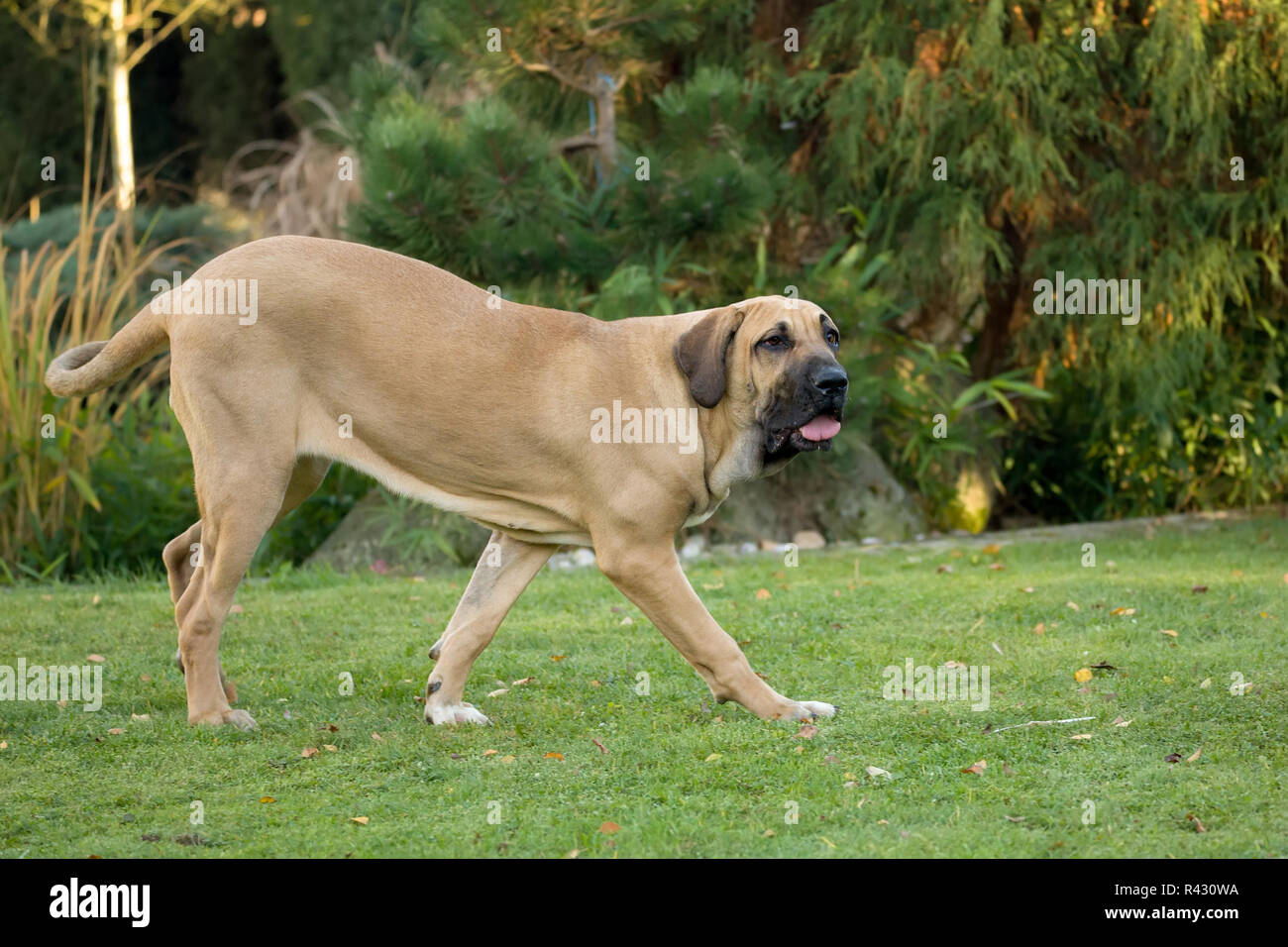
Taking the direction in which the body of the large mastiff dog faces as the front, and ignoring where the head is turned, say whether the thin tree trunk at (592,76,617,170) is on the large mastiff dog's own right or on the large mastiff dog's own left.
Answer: on the large mastiff dog's own left

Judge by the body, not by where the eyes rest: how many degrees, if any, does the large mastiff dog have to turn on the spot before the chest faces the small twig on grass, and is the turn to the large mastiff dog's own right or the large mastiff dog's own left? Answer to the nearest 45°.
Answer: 0° — it already faces it

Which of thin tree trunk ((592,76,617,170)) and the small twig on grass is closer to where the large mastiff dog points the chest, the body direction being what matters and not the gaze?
the small twig on grass

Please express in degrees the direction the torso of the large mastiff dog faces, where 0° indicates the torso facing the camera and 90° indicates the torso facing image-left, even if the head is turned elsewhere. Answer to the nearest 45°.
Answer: approximately 270°
